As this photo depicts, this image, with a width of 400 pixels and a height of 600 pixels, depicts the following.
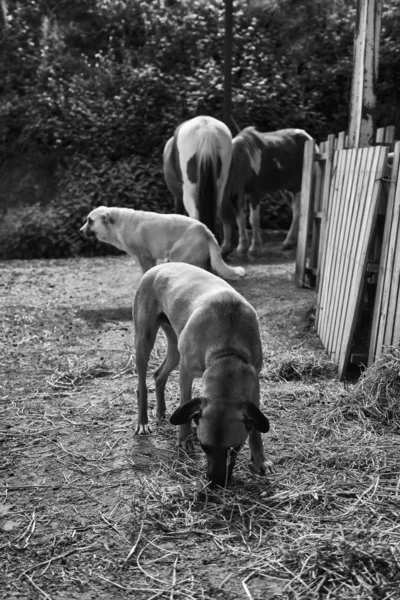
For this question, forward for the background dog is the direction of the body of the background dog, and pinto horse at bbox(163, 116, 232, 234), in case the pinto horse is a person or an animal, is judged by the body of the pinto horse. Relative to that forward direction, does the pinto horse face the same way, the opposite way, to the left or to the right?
to the right

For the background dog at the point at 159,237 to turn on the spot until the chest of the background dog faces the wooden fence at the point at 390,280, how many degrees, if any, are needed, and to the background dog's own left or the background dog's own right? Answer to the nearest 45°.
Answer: approximately 135° to the background dog's own left

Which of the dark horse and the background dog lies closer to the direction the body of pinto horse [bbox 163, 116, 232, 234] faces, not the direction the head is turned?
the dark horse

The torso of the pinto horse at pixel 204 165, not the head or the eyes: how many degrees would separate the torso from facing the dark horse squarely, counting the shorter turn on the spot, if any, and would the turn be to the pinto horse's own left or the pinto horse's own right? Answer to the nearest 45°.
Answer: approximately 45° to the pinto horse's own right

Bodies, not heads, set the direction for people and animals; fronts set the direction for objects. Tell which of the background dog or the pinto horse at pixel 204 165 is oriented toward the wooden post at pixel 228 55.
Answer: the pinto horse

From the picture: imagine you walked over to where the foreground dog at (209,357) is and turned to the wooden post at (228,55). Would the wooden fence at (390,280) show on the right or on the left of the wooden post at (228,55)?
right

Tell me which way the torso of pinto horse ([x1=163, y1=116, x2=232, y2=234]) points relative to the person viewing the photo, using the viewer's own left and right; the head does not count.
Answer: facing away from the viewer

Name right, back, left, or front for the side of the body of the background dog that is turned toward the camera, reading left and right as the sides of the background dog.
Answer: left

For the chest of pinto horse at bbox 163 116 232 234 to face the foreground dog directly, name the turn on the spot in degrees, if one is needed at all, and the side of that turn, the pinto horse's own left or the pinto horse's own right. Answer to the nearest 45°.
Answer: approximately 180°
